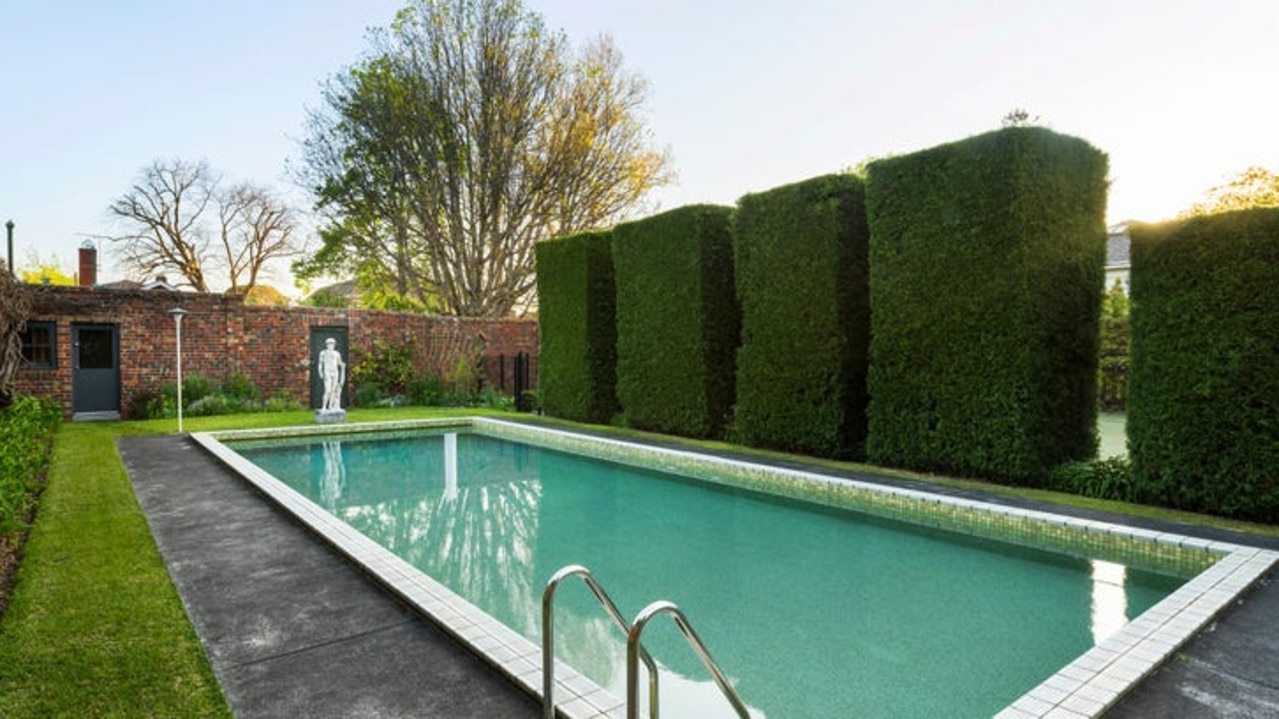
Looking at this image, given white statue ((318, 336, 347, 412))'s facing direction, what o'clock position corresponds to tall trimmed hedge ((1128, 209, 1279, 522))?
The tall trimmed hedge is roughly at 11 o'clock from the white statue.

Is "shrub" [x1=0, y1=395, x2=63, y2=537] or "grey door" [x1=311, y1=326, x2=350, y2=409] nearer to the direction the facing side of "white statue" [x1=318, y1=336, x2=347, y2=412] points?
the shrub

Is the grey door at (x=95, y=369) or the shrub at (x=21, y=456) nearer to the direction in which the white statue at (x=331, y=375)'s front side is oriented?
the shrub

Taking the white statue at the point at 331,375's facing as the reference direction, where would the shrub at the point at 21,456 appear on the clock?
The shrub is roughly at 1 o'clock from the white statue.

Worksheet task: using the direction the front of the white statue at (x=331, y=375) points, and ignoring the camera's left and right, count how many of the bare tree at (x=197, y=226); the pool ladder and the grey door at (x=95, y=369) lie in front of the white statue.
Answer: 1

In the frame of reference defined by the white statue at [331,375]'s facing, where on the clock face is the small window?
The small window is roughly at 4 o'clock from the white statue.

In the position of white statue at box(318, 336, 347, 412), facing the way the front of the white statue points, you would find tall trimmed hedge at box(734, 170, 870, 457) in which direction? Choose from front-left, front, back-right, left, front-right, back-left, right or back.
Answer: front-left

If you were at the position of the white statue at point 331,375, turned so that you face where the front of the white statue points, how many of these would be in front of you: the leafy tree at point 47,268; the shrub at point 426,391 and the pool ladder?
1

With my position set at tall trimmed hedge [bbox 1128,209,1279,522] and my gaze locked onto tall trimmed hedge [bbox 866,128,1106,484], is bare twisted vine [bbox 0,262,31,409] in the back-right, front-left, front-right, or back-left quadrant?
front-left

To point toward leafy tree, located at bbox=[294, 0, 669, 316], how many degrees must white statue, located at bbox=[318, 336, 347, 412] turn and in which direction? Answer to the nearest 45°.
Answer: approximately 135° to its left

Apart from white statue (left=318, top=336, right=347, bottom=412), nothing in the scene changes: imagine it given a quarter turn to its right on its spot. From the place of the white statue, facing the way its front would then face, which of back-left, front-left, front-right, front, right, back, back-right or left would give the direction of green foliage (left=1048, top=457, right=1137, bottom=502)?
back-left

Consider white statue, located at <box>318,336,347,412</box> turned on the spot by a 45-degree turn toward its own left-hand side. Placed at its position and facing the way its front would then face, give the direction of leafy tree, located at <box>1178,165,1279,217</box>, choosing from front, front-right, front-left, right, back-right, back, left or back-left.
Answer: front-left

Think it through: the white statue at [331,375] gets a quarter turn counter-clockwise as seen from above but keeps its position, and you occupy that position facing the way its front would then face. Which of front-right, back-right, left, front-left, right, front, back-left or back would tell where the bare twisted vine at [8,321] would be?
back-right

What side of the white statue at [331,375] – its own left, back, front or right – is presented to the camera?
front

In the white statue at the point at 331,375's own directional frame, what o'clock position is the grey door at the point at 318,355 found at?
The grey door is roughly at 6 o'clock from the white statue.

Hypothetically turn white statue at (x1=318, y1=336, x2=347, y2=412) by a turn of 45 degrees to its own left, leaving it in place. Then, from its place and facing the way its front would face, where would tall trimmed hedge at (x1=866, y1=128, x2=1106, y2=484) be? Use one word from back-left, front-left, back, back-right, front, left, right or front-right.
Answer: front

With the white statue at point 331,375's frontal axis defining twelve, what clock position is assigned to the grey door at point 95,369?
The grey door is roughly at 4 o'clock from the white statue.

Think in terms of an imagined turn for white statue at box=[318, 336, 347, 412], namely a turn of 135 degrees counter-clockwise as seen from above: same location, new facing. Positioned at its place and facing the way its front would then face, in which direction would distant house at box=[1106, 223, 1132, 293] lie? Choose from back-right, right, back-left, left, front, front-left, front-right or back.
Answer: front-right

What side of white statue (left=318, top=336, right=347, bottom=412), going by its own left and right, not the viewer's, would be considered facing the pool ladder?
front
